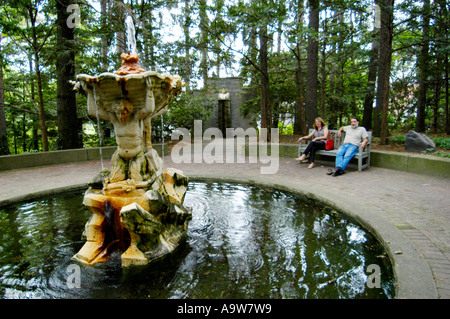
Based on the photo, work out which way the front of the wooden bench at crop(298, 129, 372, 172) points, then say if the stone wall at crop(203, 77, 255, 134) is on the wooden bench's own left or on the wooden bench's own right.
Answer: on the wooden bench's own right

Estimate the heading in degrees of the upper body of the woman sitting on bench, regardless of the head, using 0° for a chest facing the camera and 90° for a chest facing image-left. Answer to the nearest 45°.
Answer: approximately 45°

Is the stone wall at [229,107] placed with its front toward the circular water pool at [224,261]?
yes

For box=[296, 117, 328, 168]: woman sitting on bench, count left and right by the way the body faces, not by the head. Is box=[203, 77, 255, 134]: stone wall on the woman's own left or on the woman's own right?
on the woman's own right

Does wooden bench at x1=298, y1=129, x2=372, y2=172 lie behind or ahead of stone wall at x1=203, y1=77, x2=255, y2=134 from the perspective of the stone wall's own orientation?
ahead

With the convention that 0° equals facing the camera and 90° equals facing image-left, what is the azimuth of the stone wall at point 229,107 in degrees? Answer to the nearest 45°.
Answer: approximately 0°

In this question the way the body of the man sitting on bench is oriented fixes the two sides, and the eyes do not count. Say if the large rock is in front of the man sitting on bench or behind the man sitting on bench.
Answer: behind

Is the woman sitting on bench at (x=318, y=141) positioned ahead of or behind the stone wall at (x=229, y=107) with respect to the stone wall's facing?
ahead

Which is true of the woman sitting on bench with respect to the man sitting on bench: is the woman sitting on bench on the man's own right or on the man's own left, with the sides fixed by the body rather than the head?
on the man's own right

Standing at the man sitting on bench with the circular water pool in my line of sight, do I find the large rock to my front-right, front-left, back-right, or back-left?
back-left

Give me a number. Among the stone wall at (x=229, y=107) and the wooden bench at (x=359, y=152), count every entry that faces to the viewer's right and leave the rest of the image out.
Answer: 0

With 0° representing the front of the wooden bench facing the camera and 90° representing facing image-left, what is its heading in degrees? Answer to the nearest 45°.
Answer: approximately 45°

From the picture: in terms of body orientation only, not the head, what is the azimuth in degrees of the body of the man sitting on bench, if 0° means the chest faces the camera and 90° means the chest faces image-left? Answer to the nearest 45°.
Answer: approximately 45°
